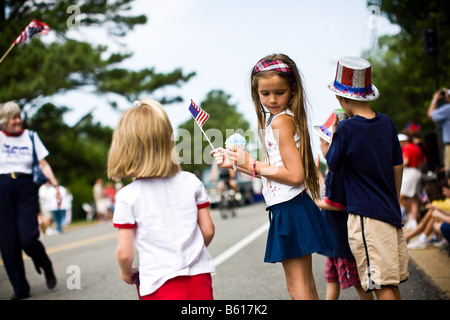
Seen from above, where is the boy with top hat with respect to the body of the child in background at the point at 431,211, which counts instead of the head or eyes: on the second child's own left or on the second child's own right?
on the second child's own left

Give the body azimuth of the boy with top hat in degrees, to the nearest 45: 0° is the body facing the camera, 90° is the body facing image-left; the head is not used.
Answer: approximately 135°

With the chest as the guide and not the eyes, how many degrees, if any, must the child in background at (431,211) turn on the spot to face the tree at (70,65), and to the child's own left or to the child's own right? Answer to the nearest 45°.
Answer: approximately 45° to the child's own right

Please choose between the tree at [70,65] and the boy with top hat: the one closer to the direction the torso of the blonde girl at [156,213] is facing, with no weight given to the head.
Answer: the tree

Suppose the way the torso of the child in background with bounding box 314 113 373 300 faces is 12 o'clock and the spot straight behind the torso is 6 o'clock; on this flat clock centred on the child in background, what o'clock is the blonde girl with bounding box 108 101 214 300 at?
The blonde girl is roughly at 10 o'clock from the child in background.

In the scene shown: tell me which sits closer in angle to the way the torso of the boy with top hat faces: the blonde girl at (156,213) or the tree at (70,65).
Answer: the tree

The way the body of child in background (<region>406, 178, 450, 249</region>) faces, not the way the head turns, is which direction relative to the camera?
to the viewer's left

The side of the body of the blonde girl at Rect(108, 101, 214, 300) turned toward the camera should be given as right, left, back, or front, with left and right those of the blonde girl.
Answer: back

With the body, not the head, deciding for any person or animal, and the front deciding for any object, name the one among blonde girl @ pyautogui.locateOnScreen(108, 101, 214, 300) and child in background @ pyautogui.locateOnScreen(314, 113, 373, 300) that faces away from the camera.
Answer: the blonde girl

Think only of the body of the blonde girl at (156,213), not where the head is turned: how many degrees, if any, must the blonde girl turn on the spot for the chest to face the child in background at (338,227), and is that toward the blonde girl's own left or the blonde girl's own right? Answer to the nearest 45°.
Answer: approximately 45° to the blonde girl's own right

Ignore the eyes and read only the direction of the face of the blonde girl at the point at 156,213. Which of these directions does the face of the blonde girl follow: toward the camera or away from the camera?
away from the camera

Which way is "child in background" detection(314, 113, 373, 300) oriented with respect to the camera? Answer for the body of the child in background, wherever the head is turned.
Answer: to the viewer's left

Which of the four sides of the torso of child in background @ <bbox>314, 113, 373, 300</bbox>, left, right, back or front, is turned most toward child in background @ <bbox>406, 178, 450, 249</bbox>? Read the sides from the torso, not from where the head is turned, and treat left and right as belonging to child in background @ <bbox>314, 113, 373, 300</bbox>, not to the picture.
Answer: right
